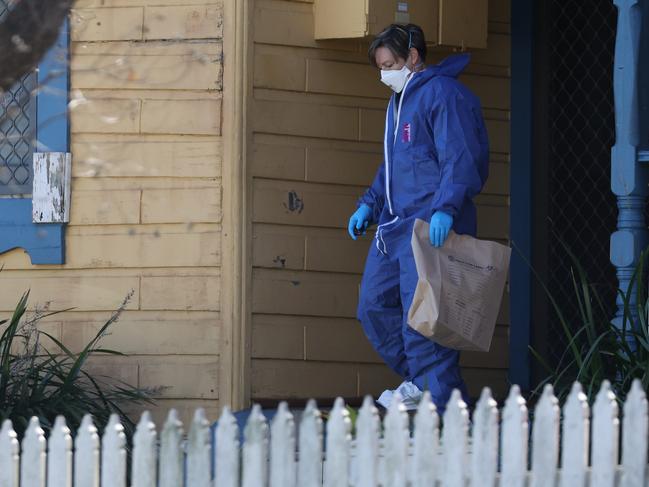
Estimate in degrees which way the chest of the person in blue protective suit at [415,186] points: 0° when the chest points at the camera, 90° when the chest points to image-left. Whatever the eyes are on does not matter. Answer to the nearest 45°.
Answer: approximately 45°

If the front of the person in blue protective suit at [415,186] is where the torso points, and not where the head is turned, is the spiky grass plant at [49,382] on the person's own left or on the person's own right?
on the person's own right

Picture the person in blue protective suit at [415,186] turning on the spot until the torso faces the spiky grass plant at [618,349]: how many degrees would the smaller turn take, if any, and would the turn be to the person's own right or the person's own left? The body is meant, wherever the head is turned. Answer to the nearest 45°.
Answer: approximately 135° to the person's own left
